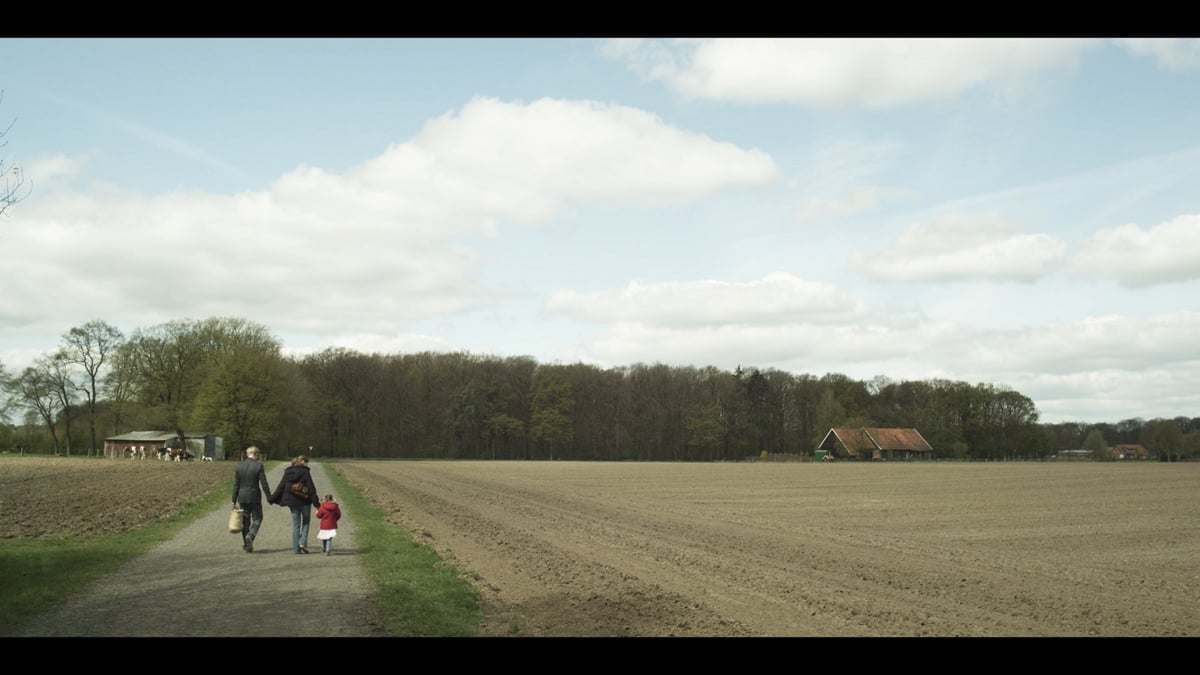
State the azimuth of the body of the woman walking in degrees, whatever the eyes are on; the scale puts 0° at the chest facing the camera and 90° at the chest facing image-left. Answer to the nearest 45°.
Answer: approximately 180°

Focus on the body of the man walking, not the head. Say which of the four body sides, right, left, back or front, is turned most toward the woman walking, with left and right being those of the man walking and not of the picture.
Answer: right

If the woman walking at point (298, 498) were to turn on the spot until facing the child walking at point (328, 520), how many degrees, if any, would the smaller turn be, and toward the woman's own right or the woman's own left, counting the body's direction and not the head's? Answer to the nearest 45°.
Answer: approximately 135° to the woman's own right

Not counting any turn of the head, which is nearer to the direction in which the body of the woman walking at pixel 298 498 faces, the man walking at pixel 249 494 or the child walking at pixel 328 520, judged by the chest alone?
the man walking

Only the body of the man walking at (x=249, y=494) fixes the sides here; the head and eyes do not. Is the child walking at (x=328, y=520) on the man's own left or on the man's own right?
on the man's own right

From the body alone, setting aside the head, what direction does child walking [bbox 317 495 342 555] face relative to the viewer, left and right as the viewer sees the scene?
facing away from the viewer

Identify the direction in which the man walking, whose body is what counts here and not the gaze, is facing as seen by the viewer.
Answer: away from the camera

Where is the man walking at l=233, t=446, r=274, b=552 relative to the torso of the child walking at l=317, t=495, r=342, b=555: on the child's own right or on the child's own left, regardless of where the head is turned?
on the child's own left
